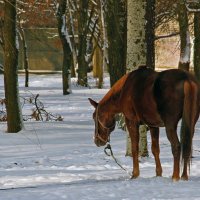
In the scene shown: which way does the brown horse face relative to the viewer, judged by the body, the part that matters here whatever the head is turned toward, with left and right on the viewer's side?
facing away from the viewer and to the left of the viewer
